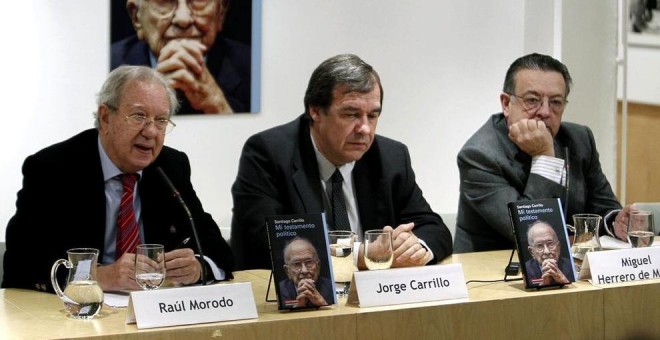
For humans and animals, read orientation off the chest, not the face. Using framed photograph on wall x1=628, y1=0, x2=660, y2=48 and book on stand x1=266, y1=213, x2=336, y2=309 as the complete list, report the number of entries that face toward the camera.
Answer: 2

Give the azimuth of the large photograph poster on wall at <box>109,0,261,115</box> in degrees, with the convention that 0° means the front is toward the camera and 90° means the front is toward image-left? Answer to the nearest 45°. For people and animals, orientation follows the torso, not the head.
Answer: approximately 0°

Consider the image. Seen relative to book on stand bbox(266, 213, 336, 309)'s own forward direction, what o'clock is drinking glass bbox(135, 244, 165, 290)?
The drinking glass is roughly at 3 o'clock from the book on stand.

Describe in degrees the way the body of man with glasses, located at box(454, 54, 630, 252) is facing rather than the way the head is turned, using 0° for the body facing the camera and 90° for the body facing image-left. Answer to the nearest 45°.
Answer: approximately 315°

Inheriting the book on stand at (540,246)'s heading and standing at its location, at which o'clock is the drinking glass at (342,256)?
The drinking glass is roughly at 2 o'clock from the book on stand.

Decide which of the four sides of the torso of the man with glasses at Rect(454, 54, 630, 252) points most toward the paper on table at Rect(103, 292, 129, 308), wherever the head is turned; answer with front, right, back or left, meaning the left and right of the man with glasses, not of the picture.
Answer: right

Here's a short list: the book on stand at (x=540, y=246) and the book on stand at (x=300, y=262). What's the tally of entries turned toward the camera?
2

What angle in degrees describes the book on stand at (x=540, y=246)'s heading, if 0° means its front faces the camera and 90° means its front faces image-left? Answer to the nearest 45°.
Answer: approximately 0°

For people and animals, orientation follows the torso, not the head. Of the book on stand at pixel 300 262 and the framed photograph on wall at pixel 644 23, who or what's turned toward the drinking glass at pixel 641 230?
the framed photograph on wall
